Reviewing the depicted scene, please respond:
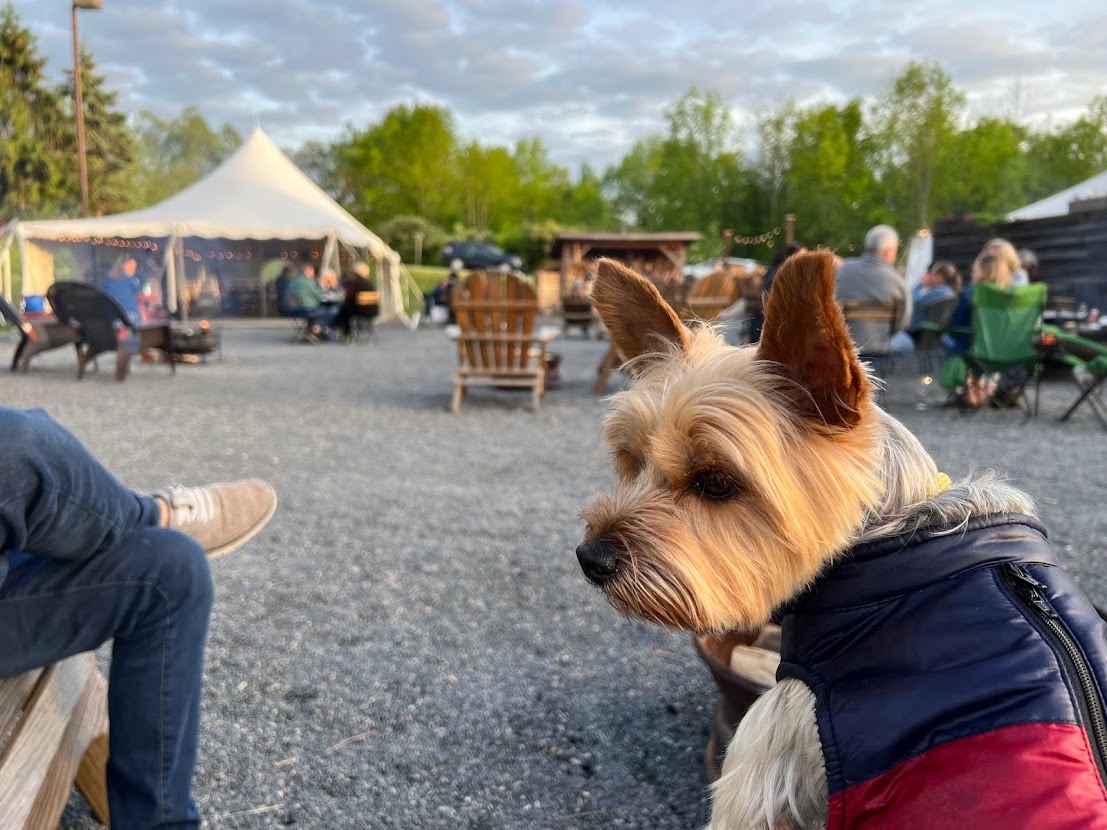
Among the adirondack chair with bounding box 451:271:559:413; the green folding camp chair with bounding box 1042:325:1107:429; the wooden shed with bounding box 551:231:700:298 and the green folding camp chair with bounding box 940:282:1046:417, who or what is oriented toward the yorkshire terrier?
the wooden shed

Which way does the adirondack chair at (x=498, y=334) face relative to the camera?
away from the camera

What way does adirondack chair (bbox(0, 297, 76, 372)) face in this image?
to the viewer's right

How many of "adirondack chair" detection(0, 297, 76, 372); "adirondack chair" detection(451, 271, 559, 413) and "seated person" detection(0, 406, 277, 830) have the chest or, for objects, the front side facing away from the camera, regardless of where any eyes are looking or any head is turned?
1

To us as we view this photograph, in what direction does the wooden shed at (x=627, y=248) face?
facing the viewer

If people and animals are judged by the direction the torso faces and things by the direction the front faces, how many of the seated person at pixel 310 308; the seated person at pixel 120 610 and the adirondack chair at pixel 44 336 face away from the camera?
0

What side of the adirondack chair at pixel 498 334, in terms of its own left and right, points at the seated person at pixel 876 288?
right

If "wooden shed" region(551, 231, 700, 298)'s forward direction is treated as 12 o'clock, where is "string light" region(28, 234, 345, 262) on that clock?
The string light is roughly at 2 o'clock from the wooden shed.

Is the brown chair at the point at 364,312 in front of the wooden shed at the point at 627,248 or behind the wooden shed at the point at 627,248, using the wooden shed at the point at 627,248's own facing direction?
in front

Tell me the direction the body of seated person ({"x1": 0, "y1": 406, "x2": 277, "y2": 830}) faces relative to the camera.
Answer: to the viewer's right

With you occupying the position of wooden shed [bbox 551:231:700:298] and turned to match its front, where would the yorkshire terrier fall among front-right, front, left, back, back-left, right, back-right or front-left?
front

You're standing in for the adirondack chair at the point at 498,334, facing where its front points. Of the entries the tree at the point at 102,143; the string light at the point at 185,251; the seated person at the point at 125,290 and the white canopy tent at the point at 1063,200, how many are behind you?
0

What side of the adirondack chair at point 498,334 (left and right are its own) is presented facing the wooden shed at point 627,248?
front
